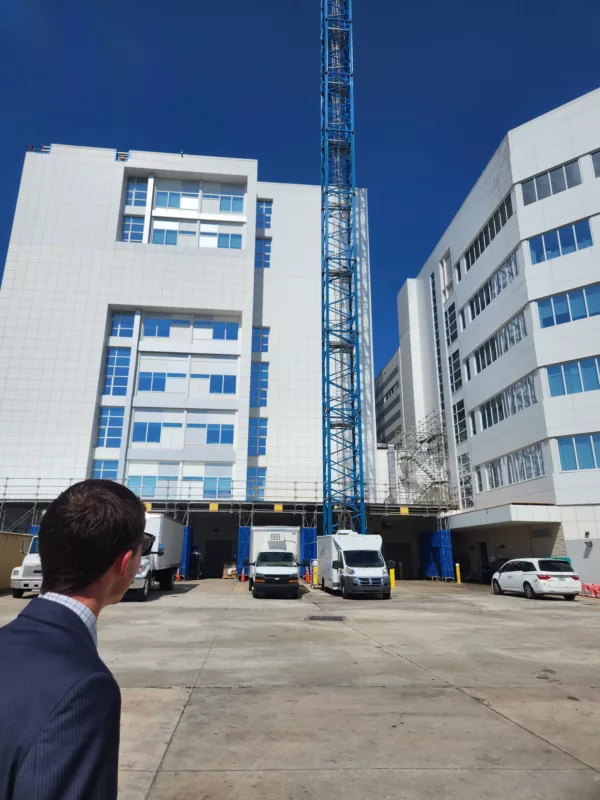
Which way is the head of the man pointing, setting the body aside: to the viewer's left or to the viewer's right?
to the viewer's right

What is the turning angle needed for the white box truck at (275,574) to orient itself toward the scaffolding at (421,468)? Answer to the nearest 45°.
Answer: approximately 135° to its left

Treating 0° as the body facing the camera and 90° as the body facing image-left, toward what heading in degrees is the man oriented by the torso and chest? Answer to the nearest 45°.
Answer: approximately 225°

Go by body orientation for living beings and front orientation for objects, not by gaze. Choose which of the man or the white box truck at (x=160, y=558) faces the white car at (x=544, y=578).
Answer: the man

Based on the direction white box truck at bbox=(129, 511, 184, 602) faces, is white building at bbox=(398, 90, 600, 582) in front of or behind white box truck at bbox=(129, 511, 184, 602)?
behind

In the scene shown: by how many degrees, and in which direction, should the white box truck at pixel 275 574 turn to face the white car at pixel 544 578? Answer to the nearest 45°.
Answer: approximately 90° to its left

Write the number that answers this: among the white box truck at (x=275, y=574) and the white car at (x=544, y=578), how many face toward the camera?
1

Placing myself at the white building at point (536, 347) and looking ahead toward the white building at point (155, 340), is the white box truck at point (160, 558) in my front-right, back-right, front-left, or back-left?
front-left

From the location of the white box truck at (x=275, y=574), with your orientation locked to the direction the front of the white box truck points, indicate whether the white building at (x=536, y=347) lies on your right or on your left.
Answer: on your left

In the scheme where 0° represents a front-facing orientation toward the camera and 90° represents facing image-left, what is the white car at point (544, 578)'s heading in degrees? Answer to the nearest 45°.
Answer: approximately 135°

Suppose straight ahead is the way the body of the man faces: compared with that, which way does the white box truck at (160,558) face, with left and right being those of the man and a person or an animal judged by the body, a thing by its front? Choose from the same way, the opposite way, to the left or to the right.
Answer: the opposite way

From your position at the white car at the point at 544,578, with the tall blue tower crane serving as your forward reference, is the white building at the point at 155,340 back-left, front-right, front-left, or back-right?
front-left

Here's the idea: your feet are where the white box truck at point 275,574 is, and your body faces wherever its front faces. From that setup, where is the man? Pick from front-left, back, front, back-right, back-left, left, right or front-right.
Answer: front

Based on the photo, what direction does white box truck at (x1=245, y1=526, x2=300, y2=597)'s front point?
toward the camera

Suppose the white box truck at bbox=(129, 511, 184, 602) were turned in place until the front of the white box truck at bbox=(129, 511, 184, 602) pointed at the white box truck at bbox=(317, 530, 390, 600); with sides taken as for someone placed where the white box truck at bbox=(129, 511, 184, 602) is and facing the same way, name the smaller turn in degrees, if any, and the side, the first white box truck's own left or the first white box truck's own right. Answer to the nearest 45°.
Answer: approximately 135° to the first white box truck's own left
